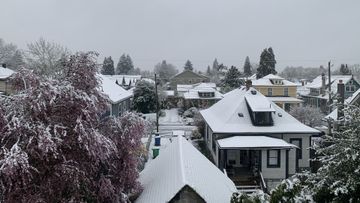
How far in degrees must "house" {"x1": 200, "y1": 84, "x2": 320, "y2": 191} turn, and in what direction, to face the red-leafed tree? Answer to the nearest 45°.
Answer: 0° — it already faces it

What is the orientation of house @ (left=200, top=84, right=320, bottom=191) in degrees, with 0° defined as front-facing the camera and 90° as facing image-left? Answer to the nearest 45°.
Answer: approximately 0°
